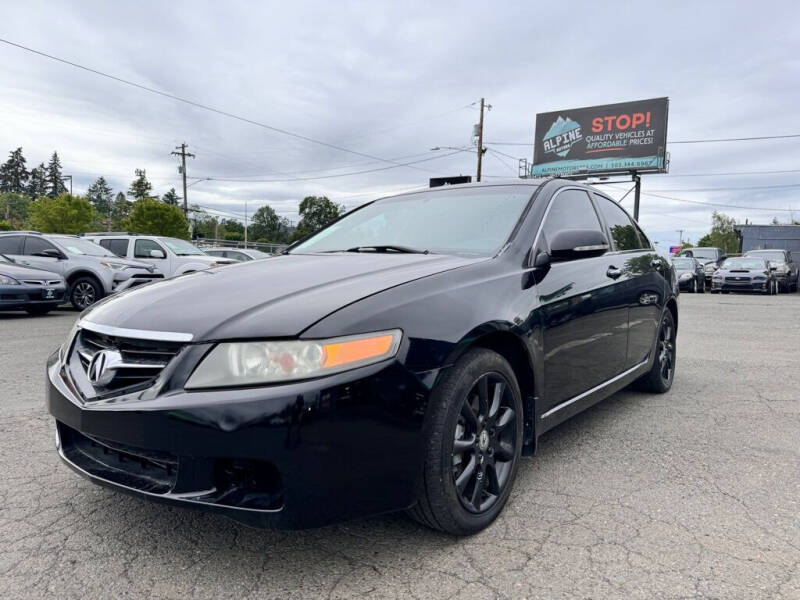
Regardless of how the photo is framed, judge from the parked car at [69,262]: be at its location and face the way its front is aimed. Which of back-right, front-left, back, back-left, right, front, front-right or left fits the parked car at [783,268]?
front-left

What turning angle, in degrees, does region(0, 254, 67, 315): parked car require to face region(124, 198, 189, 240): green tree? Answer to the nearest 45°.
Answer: approximately 135° to its left

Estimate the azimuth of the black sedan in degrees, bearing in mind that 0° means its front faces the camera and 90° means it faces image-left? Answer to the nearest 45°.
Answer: approximately 45°

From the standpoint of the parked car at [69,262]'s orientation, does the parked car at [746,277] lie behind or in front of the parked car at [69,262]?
in front

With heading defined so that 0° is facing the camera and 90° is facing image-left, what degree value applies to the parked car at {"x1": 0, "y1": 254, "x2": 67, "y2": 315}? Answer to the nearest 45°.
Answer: approximately 315°

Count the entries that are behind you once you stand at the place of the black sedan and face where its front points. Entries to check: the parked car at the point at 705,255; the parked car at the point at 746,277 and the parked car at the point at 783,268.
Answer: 3

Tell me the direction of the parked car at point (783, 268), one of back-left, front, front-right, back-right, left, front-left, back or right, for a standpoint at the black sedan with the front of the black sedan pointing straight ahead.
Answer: back

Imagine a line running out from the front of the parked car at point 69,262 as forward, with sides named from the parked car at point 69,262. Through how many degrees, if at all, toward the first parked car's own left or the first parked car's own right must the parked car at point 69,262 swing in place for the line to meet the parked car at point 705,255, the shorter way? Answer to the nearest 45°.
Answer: approximately 45° to the first parked car's own left

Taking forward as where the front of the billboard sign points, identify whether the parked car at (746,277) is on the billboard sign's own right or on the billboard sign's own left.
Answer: on the billboard sign's own left

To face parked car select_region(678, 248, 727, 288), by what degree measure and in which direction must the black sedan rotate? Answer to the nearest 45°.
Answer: approximately 180°

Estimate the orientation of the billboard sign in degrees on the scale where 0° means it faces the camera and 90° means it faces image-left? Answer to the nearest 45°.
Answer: approximately 45°
